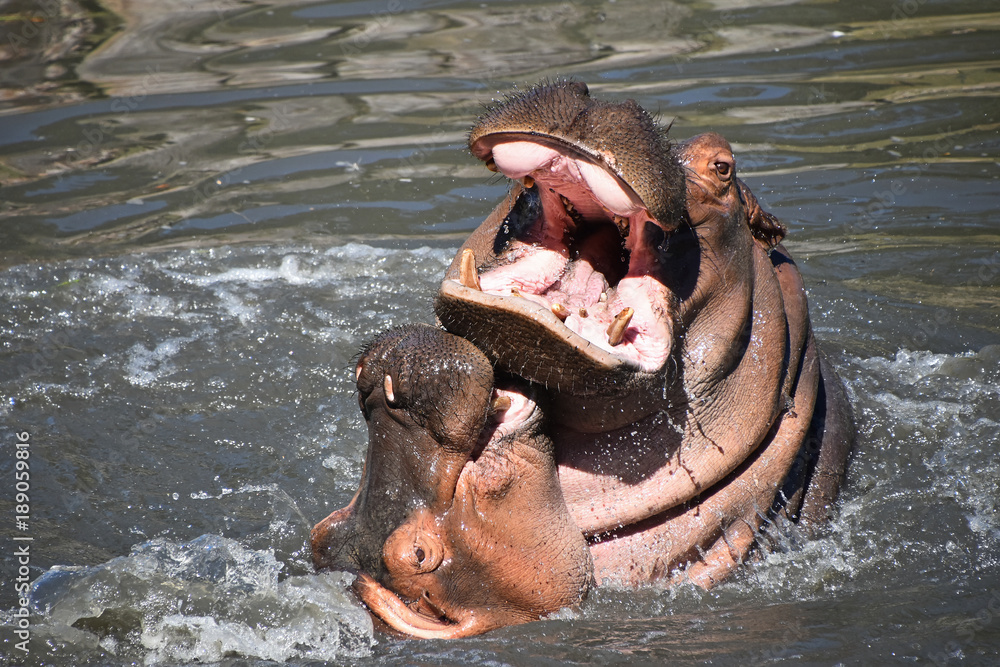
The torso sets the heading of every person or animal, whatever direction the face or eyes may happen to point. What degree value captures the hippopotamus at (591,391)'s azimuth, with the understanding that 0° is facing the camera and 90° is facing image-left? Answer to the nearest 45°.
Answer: approximately 45°

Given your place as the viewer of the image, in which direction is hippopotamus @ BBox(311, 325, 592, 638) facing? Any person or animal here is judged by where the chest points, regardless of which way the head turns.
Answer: facing away from the viewer and to the right of the viewer
